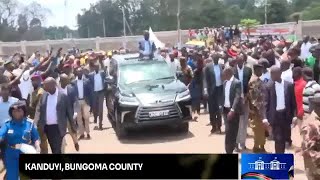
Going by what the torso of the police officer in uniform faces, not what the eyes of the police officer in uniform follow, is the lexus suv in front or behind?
behind

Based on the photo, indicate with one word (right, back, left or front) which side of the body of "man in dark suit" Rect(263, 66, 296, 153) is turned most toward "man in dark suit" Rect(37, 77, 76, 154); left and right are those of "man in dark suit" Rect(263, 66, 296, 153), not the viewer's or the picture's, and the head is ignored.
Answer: right

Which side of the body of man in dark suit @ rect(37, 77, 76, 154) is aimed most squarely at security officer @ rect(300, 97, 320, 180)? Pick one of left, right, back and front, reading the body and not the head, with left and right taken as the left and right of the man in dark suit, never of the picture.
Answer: left

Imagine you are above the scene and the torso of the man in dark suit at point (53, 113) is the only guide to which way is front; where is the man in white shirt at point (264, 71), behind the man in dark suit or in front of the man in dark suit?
behind

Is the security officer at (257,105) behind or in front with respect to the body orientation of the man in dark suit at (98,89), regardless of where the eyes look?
in front

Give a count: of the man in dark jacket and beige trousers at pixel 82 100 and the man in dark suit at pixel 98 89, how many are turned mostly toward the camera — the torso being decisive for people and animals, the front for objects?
2

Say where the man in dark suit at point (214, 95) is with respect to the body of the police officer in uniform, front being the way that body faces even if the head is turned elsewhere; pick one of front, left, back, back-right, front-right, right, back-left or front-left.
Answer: back-left

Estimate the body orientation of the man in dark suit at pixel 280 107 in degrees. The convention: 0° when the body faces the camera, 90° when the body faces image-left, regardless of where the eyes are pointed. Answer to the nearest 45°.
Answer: approximately 0°

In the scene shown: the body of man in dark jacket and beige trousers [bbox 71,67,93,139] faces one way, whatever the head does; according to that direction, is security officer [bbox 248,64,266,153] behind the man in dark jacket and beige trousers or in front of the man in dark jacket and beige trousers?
in front

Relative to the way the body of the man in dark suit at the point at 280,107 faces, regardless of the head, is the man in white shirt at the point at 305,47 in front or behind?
behind
